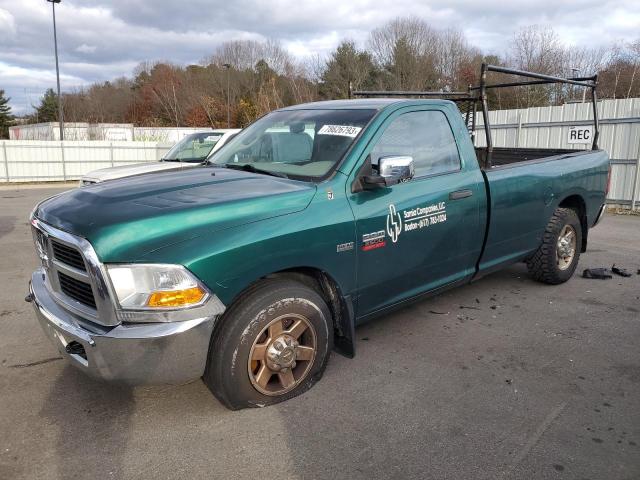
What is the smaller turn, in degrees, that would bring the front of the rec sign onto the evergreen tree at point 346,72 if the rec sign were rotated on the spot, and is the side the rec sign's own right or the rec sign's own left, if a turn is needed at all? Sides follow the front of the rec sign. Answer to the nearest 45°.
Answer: approximately 135° to the rec sign's own right

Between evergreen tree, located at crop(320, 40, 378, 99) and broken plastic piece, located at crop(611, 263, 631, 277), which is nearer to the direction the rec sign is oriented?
the broken plastic piece

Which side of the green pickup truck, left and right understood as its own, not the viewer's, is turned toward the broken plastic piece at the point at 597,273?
back

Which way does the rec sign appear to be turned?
toward the camera

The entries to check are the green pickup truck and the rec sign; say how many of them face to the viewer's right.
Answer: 0

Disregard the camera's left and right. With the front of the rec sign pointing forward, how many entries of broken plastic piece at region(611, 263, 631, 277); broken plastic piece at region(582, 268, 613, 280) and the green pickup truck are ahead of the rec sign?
3

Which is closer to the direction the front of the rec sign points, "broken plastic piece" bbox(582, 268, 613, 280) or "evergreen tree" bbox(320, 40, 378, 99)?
the broken plastic piece

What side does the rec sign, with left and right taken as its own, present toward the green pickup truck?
front

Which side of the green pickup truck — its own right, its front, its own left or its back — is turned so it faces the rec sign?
back

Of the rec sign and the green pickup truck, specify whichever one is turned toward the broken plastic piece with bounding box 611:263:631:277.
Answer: the rec sign

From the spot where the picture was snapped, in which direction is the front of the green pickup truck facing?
facing the viewer and to the left of the viewer

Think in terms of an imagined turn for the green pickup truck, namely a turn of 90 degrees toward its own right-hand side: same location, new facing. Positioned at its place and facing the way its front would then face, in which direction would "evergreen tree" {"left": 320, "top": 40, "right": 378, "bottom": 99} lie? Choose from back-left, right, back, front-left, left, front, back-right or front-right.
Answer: front-right

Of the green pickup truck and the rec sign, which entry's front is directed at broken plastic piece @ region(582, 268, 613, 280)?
the rec sign

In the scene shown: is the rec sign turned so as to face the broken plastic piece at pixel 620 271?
yes

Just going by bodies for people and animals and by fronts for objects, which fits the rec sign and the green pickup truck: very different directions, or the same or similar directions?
same or similar directions

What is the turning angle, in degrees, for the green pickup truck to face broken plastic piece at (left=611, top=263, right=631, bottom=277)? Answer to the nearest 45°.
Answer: approximately 180°
